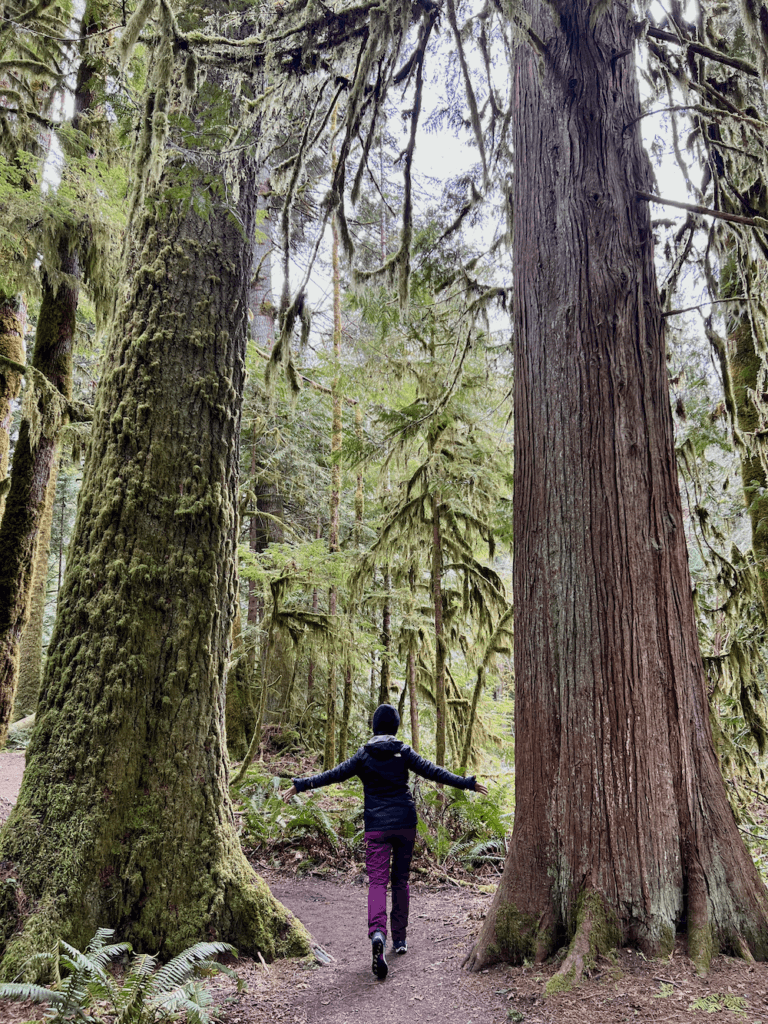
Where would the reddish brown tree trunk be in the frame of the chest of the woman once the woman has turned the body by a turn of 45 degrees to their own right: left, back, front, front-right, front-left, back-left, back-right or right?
right

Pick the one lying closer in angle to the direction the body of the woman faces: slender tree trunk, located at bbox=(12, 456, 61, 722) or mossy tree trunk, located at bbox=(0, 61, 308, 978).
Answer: the slender tree trunk

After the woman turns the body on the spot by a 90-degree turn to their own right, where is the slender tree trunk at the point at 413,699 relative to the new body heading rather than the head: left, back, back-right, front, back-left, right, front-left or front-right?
left

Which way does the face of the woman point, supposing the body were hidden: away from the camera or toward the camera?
away from the camera

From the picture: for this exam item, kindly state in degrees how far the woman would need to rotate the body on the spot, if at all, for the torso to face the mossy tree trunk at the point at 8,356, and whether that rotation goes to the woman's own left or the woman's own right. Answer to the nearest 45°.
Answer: approximately 45° to the woman's own left

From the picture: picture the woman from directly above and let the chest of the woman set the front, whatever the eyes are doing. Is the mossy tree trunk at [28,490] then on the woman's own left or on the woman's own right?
on the woman's own left

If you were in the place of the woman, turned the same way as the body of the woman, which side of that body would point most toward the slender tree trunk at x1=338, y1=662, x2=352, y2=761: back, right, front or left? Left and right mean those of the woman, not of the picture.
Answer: front

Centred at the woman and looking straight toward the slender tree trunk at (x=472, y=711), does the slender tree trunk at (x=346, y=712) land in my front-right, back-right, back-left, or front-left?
front-left

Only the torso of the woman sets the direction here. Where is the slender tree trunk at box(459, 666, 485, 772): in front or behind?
in front

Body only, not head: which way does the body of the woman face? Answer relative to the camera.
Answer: away from the camera
